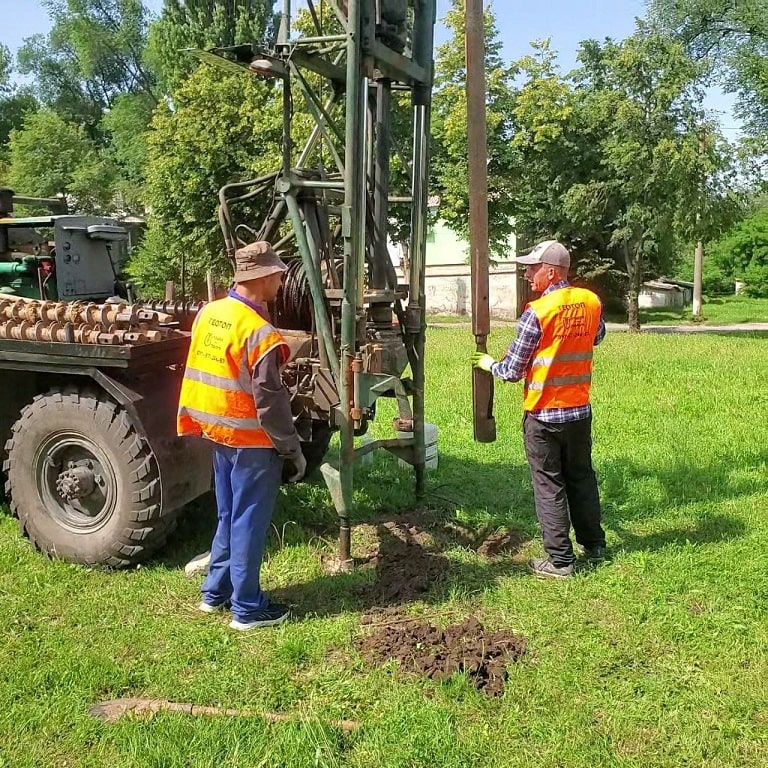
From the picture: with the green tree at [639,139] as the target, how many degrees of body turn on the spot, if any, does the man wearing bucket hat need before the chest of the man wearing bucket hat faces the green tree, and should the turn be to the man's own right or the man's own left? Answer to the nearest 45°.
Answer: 0° — they already face it

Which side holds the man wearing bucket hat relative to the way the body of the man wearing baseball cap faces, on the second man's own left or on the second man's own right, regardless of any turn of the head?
on the second man's own left

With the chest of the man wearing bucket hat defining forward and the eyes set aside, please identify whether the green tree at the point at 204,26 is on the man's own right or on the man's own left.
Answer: on the man's own left

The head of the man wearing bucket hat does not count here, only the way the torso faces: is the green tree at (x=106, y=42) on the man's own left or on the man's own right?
on the man's own left

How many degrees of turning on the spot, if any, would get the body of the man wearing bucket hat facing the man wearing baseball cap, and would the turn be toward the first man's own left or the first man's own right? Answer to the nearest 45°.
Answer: approximately 45° to the first man's own right

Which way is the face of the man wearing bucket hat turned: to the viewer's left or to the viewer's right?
to the viewer's right

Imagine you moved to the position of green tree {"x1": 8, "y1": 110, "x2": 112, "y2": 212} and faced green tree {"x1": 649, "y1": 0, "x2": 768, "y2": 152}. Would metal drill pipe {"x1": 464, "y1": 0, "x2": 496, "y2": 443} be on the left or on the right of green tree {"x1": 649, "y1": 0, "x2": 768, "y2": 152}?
right

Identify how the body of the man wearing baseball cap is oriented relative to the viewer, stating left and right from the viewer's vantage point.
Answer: facing away from the viewer and to the left of the viewer

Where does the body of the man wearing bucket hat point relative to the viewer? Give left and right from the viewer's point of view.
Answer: facing away from the viewer and to the right of the viewer
